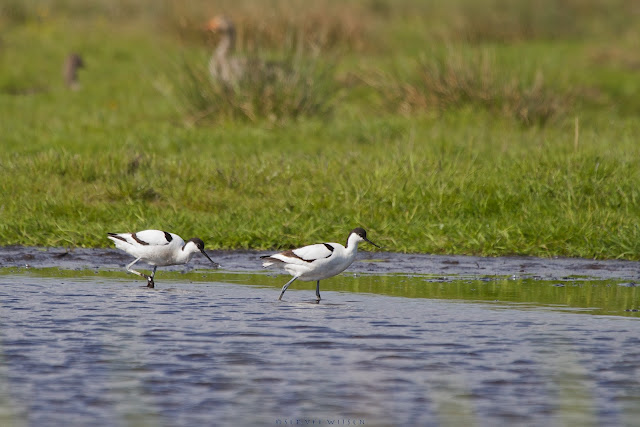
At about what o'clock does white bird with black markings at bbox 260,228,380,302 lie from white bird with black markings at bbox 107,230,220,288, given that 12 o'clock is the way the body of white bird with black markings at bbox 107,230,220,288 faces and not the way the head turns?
white bird with black markings at bbox 260,228,380,302 is roughly at 1 o'clock from white bird with black markings at bbox 107,230,220,288.

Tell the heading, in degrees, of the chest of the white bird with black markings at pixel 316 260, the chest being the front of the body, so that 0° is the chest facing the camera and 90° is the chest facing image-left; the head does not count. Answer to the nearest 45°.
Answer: approximately 270°

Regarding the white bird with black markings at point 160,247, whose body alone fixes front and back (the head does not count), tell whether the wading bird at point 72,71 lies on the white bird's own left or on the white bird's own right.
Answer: on the white bird's own left

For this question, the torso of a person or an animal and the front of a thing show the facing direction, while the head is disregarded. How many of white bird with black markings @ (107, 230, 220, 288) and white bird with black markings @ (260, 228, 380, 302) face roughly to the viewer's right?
2

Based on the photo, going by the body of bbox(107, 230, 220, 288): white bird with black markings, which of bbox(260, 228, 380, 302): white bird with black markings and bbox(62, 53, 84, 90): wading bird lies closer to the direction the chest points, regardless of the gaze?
the white bird with black markings

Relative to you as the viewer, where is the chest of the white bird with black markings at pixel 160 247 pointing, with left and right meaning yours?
facing to the right of the viewer

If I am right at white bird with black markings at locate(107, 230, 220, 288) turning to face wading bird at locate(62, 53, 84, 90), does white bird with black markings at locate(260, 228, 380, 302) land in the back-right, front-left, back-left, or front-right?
back-right
